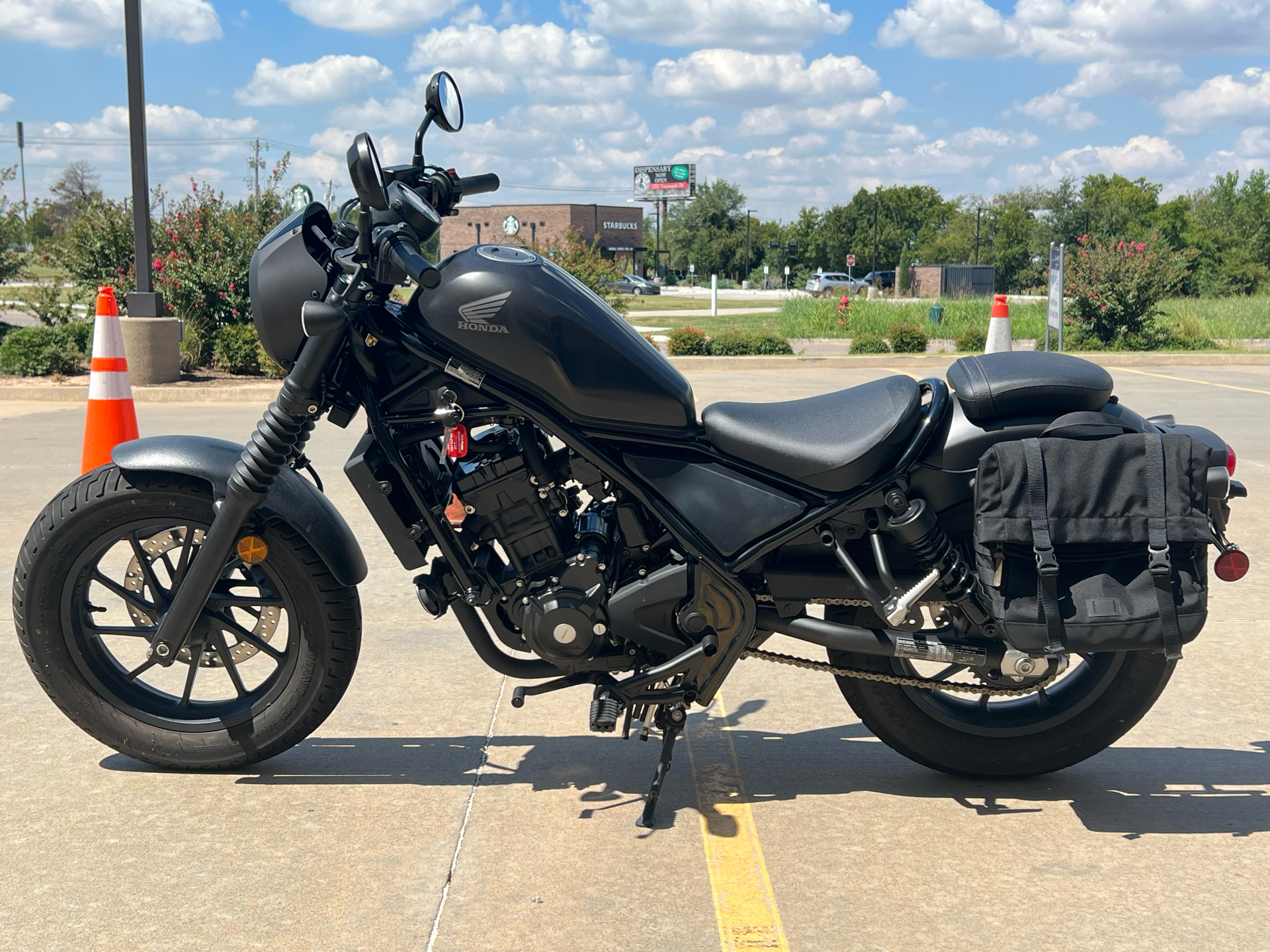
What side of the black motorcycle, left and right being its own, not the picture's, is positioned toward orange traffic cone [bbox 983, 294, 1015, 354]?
right

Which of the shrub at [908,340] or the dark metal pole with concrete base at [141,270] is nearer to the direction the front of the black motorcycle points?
the dark metal pole with concrete base

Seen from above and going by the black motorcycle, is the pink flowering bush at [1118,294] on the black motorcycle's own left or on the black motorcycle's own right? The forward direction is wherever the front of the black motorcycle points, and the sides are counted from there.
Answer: on the black motorcycle's own right

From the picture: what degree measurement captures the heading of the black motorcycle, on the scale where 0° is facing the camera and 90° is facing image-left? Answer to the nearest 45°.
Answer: approximately 90°

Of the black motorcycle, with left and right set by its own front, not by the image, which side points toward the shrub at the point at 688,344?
right

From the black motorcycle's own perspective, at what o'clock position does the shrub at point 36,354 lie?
The shrub is roughly at 2 o'clock from the black motorcycle.

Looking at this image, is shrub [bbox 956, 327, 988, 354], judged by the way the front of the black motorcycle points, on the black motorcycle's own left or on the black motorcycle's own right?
on the black motorcycle's own right

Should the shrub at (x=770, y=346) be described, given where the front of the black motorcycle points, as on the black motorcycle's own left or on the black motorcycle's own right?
on the black motorcycle's own right

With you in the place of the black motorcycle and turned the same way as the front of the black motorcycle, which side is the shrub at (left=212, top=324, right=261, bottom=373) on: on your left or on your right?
on your right

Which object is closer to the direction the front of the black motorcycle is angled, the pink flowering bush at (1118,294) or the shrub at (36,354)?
the shrub
